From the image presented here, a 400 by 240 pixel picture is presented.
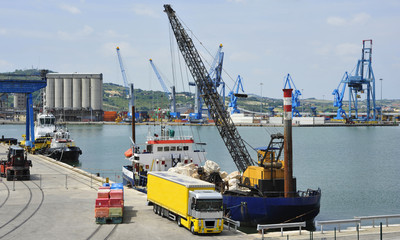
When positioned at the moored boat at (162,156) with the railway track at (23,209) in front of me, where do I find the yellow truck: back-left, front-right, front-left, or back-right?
front-left

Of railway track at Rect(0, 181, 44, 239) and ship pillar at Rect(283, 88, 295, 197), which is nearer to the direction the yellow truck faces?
the ship pillar

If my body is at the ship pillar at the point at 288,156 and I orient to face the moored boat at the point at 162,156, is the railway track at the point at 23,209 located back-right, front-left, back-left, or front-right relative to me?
front-left

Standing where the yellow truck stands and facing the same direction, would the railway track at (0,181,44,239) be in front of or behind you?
behind

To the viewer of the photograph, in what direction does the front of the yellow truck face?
facing the viewer and to the right of the viewer

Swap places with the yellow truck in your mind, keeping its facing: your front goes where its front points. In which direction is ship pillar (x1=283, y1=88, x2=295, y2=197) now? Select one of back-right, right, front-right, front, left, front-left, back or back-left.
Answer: left

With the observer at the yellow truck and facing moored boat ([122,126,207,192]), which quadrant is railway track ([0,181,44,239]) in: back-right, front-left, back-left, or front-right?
front-left

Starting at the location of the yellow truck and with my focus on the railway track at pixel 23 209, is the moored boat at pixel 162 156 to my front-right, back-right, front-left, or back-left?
front-right

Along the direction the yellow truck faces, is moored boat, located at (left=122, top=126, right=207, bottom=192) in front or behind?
behind
